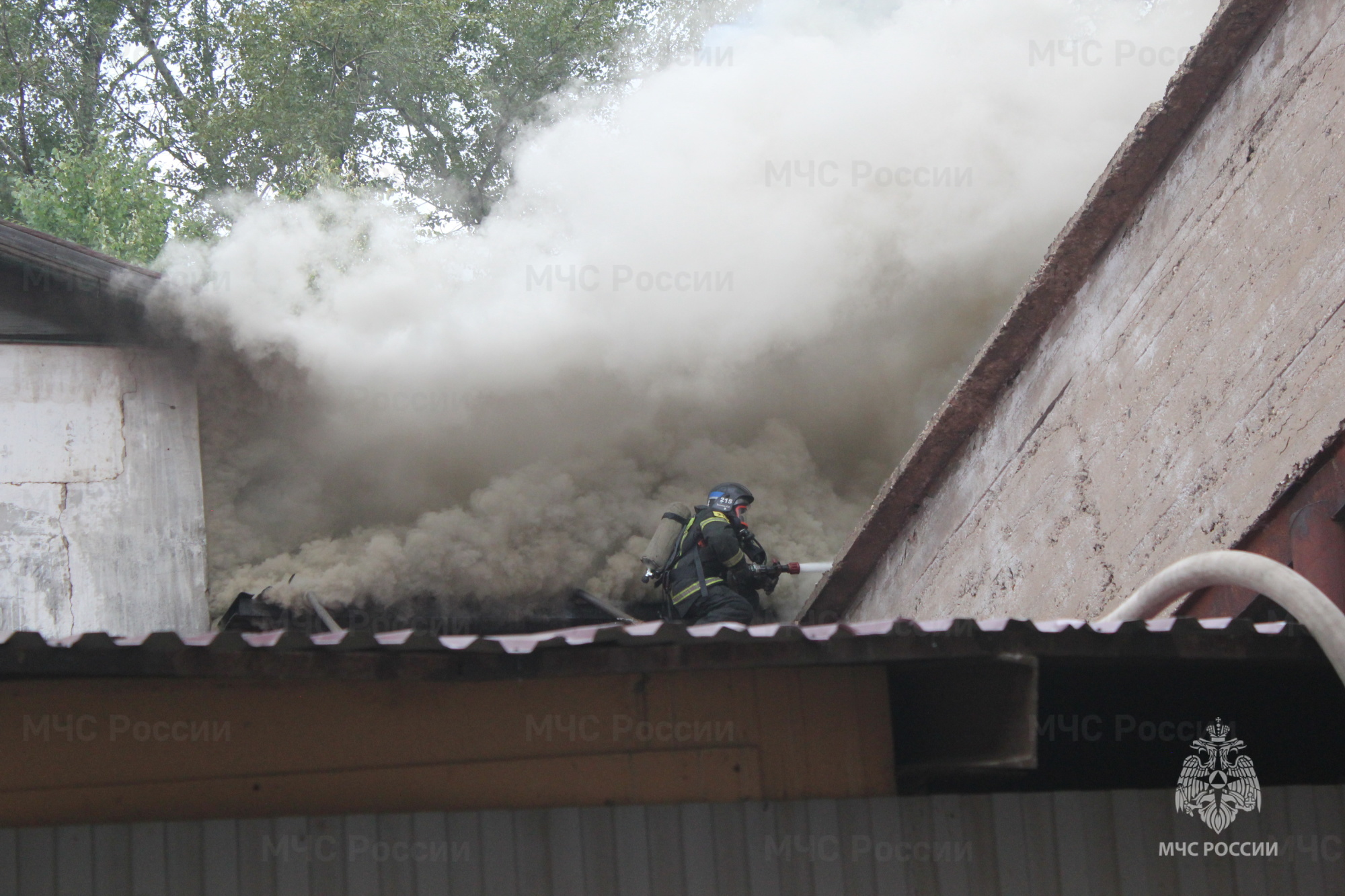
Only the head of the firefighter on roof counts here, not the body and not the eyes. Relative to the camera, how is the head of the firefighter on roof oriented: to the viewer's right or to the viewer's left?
to the viewer's right

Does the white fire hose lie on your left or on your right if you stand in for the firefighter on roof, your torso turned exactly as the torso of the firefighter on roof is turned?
on your right

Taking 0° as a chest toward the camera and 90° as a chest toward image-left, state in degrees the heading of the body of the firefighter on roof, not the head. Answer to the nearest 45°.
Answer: approximately 270°
